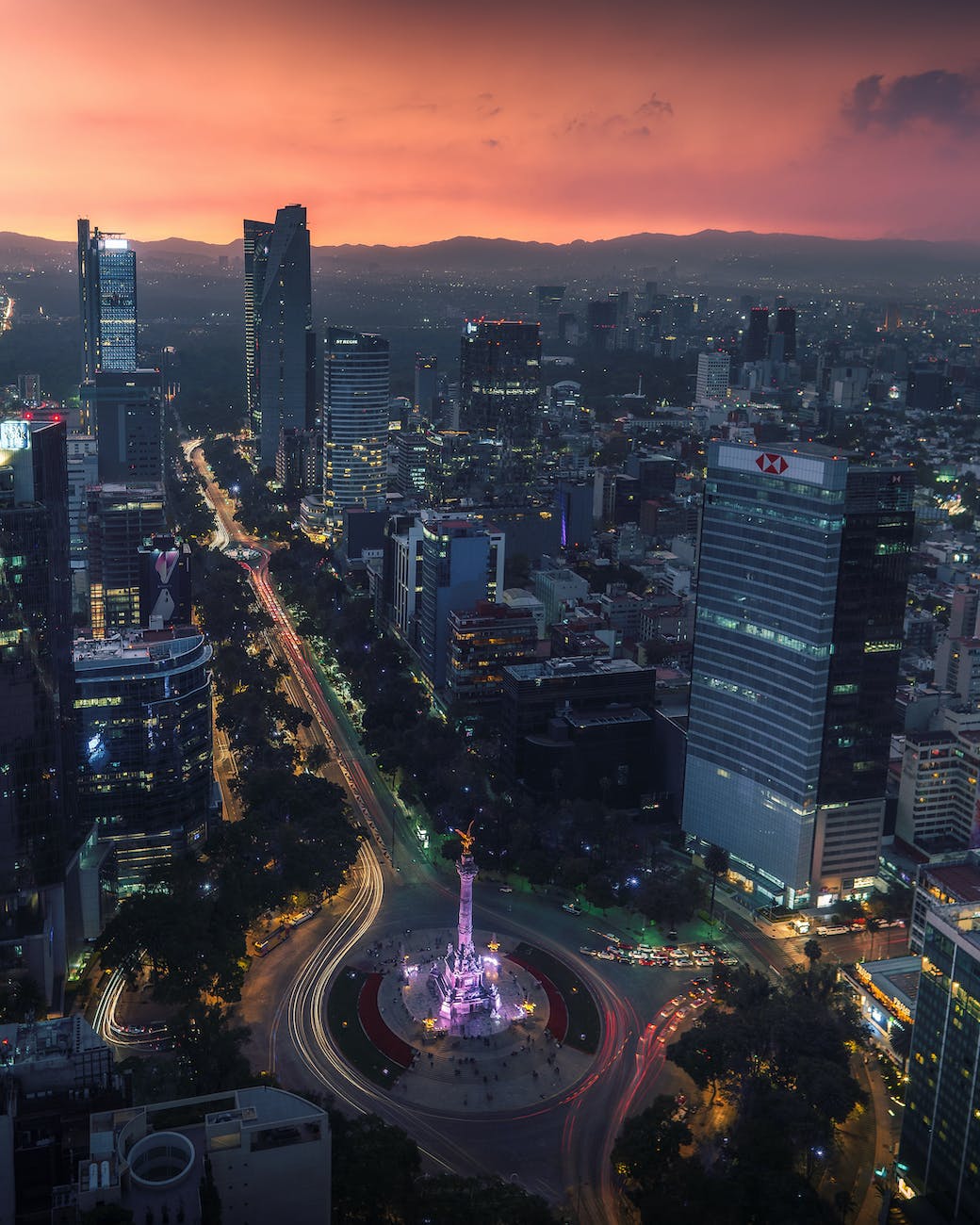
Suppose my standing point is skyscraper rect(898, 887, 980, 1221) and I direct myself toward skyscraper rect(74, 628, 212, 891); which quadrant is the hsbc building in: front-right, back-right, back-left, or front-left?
front-right

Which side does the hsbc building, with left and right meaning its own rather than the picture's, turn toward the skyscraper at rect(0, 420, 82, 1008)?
front

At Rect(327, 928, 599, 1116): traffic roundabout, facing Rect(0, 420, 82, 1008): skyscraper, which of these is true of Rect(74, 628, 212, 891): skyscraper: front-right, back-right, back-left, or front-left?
front-right

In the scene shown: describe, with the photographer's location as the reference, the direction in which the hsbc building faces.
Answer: facing the viewer and to the left of the viewer

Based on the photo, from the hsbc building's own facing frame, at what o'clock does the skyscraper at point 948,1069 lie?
The skyscraper is roughly at 10 o'clock from the hsbc building.

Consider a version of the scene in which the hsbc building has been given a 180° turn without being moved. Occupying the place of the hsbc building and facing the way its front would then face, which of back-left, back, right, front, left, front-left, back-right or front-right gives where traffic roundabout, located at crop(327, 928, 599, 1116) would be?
back

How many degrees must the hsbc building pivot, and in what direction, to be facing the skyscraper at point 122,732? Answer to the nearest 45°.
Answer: approximately 45° to its right
